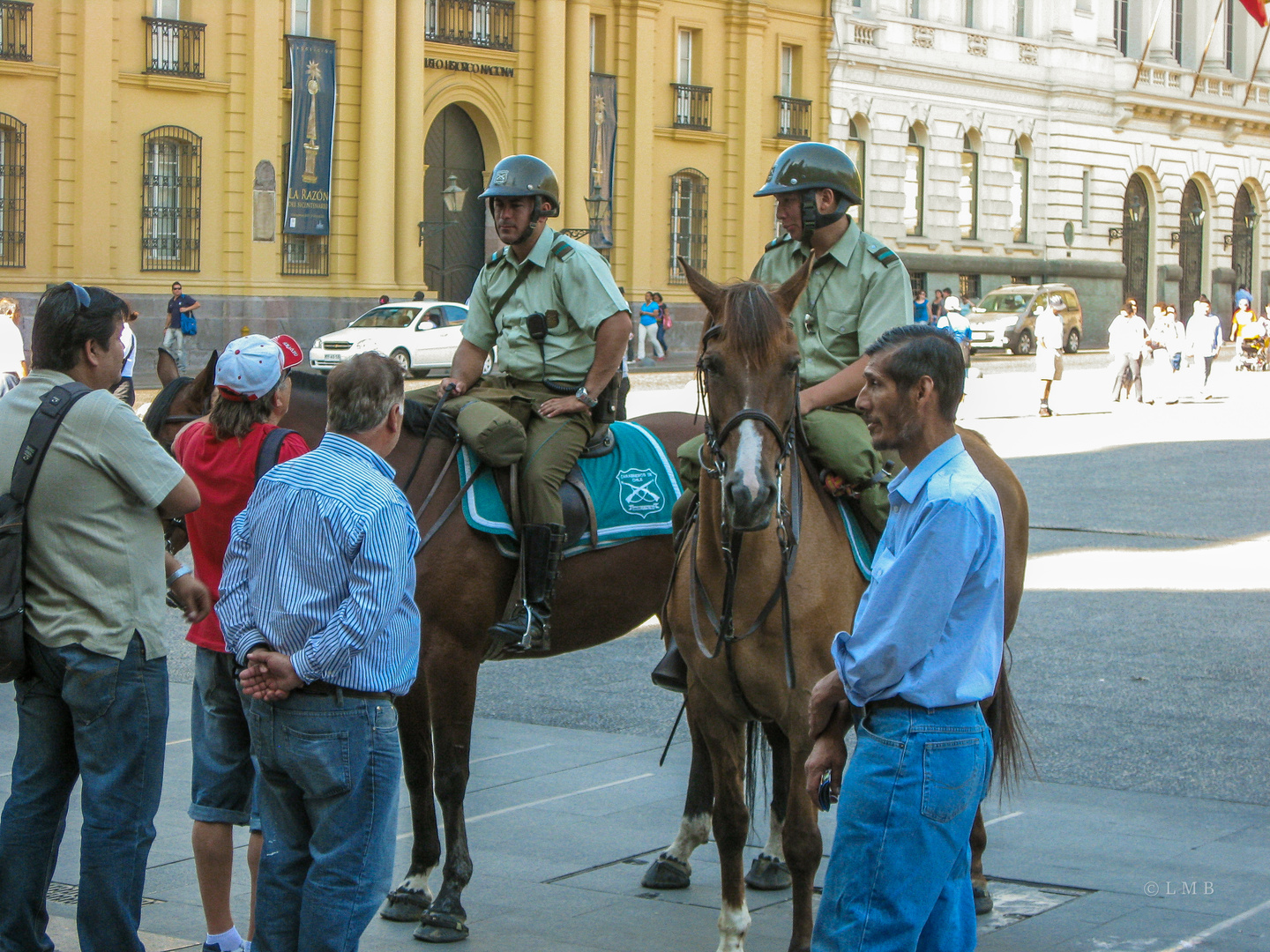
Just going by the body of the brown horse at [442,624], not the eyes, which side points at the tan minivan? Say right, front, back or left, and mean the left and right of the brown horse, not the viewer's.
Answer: right

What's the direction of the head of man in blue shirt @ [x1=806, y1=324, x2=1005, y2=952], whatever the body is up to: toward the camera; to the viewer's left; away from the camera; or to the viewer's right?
to the viewer's left

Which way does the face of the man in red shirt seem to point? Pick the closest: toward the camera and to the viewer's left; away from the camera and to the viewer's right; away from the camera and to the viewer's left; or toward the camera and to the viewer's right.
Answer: away from the camera and to the viewer's right

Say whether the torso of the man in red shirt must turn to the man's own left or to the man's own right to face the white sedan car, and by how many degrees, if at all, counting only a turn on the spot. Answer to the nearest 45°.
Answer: approximately 45° to the man's own left

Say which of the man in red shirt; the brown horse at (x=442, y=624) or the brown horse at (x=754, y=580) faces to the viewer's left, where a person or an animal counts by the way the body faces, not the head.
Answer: the brown horse at (x=442, y=624)

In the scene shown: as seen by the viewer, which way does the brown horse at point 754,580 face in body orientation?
toward the camera

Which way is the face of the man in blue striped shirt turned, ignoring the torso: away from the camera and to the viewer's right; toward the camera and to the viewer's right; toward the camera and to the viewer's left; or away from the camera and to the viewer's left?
away from the camera and to the viewer's right

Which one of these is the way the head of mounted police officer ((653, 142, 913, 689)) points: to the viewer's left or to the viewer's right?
to the viewer's left

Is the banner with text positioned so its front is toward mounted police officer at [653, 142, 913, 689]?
yes

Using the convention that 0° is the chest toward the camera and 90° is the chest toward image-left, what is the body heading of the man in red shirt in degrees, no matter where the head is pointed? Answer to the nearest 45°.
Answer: approximately 225°

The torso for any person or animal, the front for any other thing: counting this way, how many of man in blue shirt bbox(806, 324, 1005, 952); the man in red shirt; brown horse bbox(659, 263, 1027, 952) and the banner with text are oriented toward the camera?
2

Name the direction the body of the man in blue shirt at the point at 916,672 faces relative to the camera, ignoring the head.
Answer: to the viewer's left

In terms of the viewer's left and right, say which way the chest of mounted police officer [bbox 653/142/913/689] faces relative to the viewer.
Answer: facing the viewer and to the left of the viewer

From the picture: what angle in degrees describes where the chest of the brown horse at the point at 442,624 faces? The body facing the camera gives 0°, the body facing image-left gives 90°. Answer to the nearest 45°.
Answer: approximately 90°

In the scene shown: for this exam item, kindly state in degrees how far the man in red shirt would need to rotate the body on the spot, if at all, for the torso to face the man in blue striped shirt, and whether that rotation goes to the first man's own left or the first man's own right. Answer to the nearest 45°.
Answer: approximately 135° to the first man's own right
